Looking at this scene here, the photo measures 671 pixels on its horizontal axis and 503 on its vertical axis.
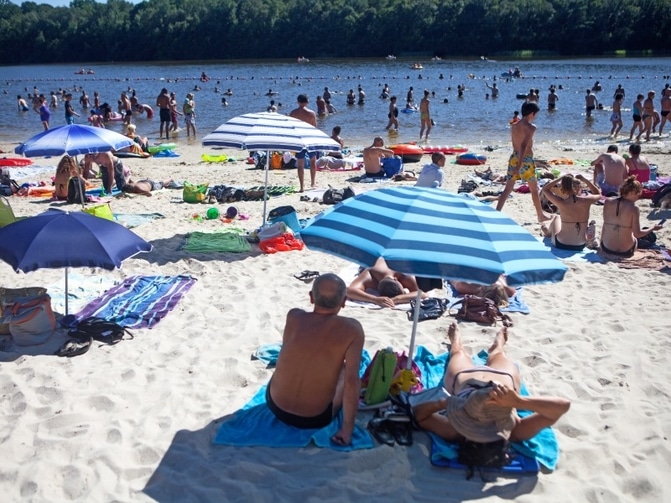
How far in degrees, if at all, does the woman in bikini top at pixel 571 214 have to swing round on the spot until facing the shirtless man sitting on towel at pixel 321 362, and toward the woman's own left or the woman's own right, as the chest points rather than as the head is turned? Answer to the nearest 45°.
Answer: approximately 180°

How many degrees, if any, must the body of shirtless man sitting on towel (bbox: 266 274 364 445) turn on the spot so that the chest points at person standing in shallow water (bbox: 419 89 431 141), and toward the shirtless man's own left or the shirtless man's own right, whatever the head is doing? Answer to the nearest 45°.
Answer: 0° — they already face them

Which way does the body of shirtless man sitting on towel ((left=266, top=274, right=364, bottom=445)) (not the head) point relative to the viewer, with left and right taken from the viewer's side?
facing away from the viewer

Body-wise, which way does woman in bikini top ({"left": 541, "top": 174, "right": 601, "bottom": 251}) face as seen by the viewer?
away from the camera

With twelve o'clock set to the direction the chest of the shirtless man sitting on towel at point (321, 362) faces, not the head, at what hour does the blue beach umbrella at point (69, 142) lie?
The blue beach umbrella is roughly at 11 o'clock from the shirtless man sitting on towel.

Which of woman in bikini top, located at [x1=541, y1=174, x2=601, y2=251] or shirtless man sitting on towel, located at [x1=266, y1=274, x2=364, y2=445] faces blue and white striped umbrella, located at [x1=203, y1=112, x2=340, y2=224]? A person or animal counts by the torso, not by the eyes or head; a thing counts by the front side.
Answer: the shirtless man sitting on towel

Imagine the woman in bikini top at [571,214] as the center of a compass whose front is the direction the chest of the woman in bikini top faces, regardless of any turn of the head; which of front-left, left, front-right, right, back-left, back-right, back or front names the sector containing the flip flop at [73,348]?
back-left

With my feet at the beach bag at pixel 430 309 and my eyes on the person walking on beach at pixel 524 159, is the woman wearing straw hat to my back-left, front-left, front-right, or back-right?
back-right

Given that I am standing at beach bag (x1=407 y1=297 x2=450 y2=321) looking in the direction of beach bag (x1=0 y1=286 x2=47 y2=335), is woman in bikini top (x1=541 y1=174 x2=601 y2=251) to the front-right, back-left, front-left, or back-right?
back-right

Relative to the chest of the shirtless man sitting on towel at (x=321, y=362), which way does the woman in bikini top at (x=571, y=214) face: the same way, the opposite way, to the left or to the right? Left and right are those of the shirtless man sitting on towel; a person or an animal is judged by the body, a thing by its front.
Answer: the same way

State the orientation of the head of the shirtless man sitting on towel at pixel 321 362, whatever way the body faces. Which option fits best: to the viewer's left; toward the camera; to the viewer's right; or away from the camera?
away from the camera

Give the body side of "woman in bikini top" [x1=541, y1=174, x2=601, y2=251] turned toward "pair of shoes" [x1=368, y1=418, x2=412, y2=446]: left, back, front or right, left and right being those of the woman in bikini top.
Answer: back

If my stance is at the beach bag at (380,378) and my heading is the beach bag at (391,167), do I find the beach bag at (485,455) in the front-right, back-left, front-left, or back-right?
back-right
